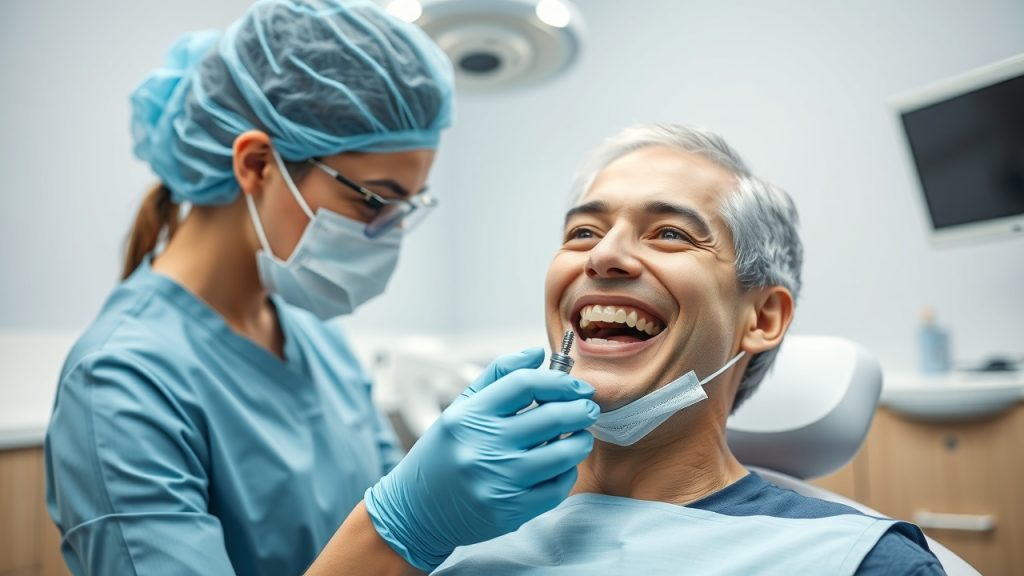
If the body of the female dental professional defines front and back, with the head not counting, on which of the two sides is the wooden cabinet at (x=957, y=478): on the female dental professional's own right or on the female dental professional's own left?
on the female dental professional's own left

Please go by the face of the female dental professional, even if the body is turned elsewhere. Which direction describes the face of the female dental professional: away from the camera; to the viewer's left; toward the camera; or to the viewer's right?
to the viewer's right

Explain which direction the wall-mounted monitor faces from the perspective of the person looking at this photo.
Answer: facing the viewer and to the left of the viewer

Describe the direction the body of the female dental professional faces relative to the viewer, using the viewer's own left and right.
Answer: facing the viewer and to the right of the viewer

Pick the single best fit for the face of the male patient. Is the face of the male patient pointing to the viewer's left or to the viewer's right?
to the viewer's left

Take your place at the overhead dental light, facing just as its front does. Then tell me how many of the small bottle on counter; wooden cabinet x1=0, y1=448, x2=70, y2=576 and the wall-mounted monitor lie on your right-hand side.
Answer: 1

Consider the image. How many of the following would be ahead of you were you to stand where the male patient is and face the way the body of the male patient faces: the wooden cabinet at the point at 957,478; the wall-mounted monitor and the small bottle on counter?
0

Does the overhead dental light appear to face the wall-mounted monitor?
no

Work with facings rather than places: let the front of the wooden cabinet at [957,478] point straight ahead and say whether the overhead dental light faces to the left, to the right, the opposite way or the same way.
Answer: the same way

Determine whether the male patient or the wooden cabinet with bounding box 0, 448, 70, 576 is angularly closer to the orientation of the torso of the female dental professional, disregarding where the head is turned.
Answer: the male patient

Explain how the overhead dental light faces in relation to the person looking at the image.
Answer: facing the viewer

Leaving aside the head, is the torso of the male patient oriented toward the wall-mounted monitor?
no
